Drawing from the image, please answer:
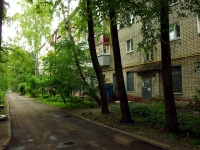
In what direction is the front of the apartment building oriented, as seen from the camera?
facing the viewer and to the left of the viewer

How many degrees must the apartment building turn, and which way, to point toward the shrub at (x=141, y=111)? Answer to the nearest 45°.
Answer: approximately 45° to its left
